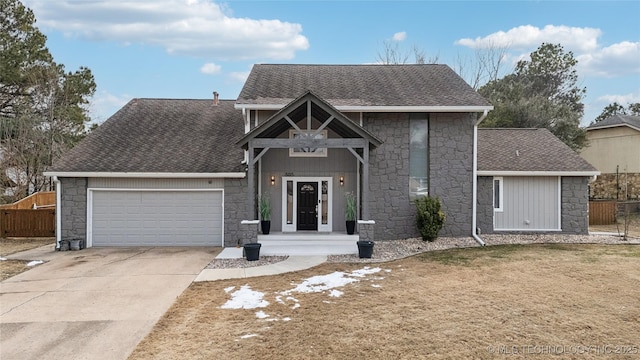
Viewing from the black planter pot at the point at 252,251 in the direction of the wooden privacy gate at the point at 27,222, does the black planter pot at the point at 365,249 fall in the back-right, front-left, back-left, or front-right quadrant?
back-right

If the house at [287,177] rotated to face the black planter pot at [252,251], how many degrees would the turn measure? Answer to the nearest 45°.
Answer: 0° — it already faces it

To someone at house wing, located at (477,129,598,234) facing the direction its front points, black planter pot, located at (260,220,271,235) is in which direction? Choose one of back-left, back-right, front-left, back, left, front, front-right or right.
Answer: front-right

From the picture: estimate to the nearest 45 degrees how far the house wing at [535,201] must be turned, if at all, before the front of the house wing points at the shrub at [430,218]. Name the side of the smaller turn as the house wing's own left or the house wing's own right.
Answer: approximately 45° to the house wing's own right

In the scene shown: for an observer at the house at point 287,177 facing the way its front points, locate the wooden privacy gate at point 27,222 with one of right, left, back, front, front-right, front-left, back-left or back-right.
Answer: right

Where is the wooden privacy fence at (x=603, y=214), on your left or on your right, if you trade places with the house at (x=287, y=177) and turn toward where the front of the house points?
on your left

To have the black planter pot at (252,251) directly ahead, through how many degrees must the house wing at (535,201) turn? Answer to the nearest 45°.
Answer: approximately 45° to its right

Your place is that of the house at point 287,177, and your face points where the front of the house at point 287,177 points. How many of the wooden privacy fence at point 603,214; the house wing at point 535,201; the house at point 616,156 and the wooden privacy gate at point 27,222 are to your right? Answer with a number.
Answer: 1

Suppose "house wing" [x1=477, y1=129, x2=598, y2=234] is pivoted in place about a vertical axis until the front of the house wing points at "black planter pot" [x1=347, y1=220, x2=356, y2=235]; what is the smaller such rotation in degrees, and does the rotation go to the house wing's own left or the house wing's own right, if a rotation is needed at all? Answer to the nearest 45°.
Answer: approximately 45° to the house wing's own right

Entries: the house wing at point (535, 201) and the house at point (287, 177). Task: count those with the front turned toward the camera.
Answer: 2

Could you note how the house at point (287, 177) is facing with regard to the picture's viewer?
facing the viewer
